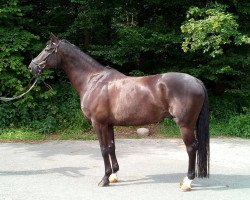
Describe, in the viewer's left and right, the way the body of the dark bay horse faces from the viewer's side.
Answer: facing to the left of the viewer
